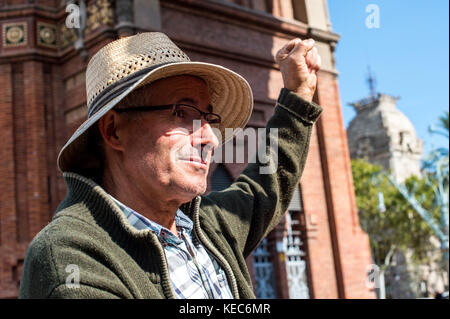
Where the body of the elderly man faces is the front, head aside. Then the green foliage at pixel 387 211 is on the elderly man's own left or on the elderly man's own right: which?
on the elderly man's own left
